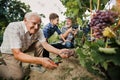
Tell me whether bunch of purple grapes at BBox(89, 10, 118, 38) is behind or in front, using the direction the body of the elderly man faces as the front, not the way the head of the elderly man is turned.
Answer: in front

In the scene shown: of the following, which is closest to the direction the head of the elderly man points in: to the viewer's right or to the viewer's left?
to the viewer's right

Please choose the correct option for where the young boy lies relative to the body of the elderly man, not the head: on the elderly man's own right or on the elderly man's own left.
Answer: on the elderly man's own left

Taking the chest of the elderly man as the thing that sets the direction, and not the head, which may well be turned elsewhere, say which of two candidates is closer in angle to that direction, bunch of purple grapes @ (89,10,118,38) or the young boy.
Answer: the bunch of purple grapes

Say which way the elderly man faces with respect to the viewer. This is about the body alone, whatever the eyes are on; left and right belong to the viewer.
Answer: facing the viewer and to the right of the viewer

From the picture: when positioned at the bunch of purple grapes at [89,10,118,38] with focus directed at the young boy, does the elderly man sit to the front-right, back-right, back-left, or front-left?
front-left
